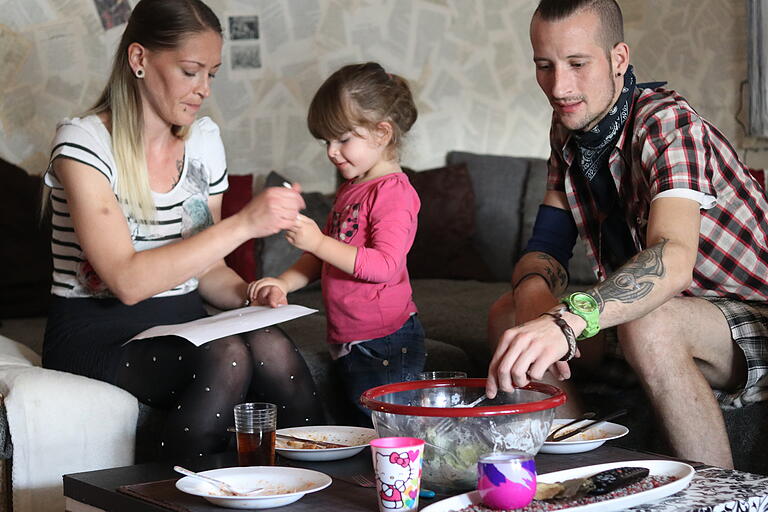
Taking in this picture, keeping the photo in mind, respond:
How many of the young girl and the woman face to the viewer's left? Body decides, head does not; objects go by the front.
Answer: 1

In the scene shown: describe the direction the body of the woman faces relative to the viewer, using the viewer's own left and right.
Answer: facing the viewer and to the right of the viewer

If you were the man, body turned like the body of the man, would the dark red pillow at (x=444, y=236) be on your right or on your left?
on your right

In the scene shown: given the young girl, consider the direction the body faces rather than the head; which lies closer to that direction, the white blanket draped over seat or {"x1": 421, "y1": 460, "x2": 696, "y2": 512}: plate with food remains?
the white blanket draped over seat

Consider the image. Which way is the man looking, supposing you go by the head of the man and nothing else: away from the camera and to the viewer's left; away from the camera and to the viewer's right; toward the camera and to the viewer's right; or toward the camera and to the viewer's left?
toward the camera and to the viewer's left

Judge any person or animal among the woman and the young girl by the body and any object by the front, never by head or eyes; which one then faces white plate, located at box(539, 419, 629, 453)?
the woman

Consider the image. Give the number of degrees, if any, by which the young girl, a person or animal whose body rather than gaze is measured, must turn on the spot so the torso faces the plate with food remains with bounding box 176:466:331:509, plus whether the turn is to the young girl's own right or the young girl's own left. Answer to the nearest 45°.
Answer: approximately 90° to the young girl's own left

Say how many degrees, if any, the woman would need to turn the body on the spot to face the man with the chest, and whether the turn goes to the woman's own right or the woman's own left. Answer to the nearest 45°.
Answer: approximately 45° to the woman's own left

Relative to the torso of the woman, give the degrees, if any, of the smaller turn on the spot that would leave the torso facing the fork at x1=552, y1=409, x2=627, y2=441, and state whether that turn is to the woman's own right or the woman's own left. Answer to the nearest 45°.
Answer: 0° — they already face it

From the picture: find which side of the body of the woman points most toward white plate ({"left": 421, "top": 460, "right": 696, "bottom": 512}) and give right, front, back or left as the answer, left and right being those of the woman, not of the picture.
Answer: front

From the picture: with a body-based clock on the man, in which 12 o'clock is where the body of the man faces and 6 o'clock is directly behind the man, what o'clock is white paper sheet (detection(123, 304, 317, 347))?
The white paper sheet is roughly at 1 o'clock from the man.

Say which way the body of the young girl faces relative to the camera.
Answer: to the viewer's left

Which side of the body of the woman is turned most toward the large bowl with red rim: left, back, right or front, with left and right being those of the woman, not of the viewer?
front

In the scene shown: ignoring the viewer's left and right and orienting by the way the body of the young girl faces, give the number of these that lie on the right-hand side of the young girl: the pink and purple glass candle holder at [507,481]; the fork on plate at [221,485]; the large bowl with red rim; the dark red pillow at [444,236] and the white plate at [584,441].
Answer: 1

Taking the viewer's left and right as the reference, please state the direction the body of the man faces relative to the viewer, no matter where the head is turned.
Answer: facing the viewer and to the left of the viewer
